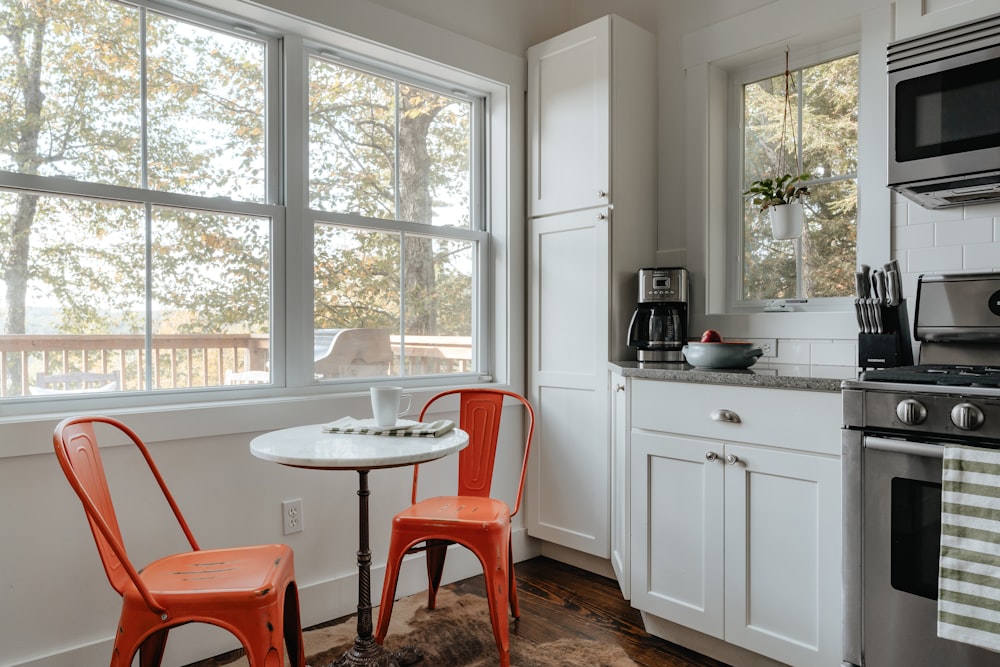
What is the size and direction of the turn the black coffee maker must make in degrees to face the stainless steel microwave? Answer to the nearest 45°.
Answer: approximately 45° to its left

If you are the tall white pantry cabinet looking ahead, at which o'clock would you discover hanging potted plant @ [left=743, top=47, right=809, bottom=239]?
The hanging potted plant is roughly at 8 o'clock from the tall white pantry cabinet.

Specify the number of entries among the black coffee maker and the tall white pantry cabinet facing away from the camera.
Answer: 0

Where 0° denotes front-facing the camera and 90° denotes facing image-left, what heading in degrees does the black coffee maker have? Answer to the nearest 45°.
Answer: approximately 0°

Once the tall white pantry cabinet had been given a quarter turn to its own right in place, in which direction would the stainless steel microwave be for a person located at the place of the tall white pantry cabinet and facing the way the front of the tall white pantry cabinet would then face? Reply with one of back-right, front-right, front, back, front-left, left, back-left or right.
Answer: back

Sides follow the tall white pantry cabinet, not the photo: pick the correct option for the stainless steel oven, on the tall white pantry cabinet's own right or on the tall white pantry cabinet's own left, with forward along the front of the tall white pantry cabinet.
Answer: on the tall white pantry cabinet's own left

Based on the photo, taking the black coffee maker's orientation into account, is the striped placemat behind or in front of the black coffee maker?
in front

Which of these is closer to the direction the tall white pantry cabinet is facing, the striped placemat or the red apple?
the striped placemat
